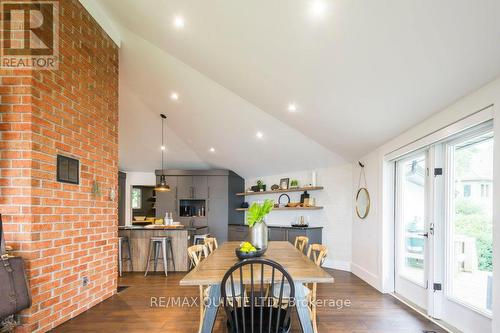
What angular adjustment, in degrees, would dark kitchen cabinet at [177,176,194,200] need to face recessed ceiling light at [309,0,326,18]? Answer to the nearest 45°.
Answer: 0° — it already faces it

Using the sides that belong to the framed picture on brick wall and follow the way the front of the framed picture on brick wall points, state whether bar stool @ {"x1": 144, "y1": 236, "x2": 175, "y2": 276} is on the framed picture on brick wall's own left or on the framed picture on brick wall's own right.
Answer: on the framed picture on brick wall's own left

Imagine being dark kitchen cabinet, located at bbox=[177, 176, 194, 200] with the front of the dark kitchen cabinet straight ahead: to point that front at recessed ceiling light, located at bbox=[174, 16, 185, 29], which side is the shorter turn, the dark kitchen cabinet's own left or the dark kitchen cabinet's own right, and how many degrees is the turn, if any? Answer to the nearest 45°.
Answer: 0° — it already faces it

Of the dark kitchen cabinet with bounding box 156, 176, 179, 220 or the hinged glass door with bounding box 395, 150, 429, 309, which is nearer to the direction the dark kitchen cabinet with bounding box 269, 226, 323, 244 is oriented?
the hinged glass door

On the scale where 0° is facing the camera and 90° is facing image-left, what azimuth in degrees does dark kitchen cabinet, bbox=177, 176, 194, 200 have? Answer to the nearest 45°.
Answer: approximately 0°

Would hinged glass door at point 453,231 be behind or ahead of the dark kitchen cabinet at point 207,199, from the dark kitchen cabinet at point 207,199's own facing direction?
ahead

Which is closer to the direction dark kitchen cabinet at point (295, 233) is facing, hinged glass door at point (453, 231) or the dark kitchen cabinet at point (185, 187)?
the hinged glass door

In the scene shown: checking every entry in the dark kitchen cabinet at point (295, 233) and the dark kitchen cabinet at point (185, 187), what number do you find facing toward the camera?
2

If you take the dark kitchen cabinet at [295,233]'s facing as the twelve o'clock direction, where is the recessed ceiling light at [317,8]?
The recessed ceiling light is roughly at 12 o'clock from the dark kitchen cabinet.

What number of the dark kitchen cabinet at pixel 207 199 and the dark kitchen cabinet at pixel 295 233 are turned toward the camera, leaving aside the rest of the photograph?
2

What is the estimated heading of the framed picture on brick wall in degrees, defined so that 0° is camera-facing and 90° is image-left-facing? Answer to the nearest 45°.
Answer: approximately 315°
